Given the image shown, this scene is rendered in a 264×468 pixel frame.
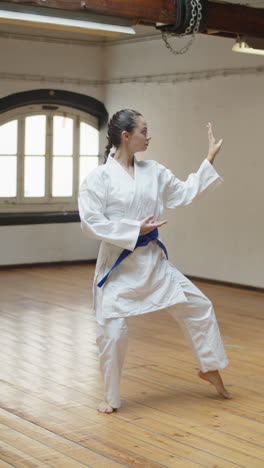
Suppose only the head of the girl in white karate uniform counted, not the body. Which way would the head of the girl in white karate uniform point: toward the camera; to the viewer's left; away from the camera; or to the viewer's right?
to the viewer's right

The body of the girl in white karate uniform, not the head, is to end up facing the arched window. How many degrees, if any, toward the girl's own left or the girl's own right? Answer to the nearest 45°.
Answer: approximately 135° to the girl's own left

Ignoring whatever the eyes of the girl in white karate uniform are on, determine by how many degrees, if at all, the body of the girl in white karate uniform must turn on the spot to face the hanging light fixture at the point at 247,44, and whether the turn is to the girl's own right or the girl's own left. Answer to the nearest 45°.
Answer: approximately 135° to the girl's own left

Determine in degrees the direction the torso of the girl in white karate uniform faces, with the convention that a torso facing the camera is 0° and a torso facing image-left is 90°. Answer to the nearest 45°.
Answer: approximately 315°
